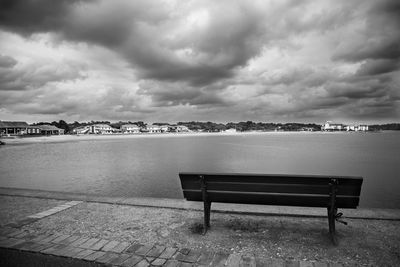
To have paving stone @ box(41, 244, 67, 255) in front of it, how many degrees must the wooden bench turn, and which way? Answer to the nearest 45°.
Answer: approximately 90° to its left

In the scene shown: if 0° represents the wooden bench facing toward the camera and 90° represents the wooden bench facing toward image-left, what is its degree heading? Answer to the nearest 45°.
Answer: approximately 180°

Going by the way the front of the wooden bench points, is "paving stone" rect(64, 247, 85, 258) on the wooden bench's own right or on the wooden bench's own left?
on the wooden bench's own left

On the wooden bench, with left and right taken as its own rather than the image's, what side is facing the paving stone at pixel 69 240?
left

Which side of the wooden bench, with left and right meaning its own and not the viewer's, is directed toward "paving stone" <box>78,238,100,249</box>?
left

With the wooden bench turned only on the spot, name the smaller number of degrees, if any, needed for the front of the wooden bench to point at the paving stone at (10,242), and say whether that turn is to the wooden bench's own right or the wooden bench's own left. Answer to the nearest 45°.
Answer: approximately 90° to the wooden bench's own left

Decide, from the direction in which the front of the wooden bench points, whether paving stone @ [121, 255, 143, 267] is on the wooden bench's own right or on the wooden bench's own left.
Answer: on the wooden bench's own left

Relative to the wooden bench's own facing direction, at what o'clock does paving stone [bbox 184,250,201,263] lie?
The paving stone is roughly at 8 o'clock from the wooden bench.

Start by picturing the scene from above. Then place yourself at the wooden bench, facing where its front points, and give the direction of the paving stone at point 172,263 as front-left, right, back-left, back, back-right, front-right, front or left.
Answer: back-left

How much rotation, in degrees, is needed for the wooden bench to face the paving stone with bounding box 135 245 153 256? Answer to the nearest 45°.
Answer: approximately 90° to its left

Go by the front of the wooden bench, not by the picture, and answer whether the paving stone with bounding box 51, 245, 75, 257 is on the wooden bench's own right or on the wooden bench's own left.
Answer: on the wooden bench's own left

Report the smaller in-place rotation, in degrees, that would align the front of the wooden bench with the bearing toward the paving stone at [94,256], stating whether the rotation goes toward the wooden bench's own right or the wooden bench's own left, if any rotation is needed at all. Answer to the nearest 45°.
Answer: approximately 135° to the wooden bench's own left
